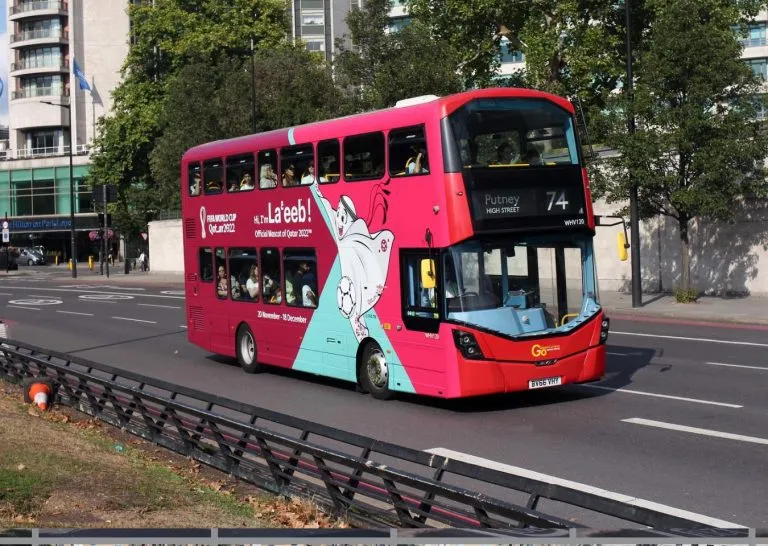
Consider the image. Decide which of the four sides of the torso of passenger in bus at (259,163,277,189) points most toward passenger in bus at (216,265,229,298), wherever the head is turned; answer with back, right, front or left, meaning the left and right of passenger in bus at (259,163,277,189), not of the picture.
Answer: back

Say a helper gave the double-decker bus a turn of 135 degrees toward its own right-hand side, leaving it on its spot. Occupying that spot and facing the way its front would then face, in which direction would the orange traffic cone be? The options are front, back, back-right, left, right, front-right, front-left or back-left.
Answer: front

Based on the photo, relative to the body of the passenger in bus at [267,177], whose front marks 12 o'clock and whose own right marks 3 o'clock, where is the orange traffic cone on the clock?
The orange traffic cone is roughly at 3 o'clock from the passenger in bus.

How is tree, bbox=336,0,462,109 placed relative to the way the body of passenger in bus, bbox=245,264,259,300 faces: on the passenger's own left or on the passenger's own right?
on the passenger's own left

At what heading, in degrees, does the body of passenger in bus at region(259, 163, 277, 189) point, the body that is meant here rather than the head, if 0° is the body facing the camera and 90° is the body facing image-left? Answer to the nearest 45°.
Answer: approximately 315°

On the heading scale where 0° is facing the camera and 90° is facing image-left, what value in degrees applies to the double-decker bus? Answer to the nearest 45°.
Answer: approximately 315°
